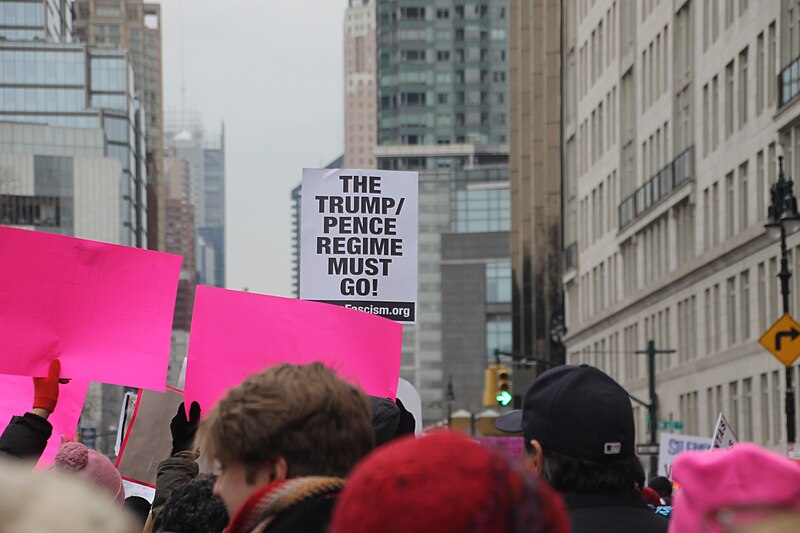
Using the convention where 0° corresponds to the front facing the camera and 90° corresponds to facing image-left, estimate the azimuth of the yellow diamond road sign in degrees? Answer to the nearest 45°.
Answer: approximately 0°

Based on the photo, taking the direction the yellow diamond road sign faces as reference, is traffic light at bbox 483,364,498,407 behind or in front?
behind

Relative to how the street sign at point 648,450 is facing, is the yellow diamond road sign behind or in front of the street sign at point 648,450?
in front

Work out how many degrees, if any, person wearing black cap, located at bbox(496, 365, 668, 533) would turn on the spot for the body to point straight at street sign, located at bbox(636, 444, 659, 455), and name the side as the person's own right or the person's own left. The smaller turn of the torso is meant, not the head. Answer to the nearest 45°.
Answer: approximately 45° to the person's own right

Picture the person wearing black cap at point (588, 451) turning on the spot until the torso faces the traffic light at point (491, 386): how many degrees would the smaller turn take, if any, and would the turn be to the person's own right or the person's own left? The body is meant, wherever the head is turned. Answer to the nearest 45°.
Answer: approximately 45° to the person's own right

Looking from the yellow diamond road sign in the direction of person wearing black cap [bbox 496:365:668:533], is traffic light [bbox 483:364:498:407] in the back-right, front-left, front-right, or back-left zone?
back-right

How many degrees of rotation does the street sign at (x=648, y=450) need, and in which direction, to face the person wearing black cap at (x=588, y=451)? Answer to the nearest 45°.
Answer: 0° — it already faces them

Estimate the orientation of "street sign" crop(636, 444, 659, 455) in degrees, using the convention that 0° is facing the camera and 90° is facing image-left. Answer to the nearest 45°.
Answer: approximately 0°

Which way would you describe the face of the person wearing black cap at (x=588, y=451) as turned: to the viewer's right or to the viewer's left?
to the viewer's left

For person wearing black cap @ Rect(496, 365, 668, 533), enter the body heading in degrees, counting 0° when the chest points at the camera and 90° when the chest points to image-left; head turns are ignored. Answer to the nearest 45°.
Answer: approximately 135°
